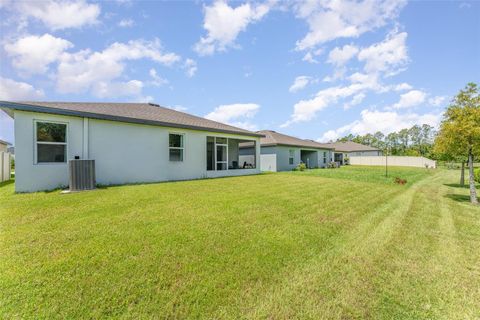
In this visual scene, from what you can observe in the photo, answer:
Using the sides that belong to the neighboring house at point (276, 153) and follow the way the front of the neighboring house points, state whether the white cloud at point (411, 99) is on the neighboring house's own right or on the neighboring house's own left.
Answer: on the neighboring house's own right

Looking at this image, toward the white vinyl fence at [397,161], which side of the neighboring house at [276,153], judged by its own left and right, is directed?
right

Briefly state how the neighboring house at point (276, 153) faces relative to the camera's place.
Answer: facing away from the viewer and to the left of the viewer

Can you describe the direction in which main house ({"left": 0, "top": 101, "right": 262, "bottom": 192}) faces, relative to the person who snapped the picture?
facing away from the viewer and to the left of the viewer

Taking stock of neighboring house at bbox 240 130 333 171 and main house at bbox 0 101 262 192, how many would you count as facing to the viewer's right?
0
